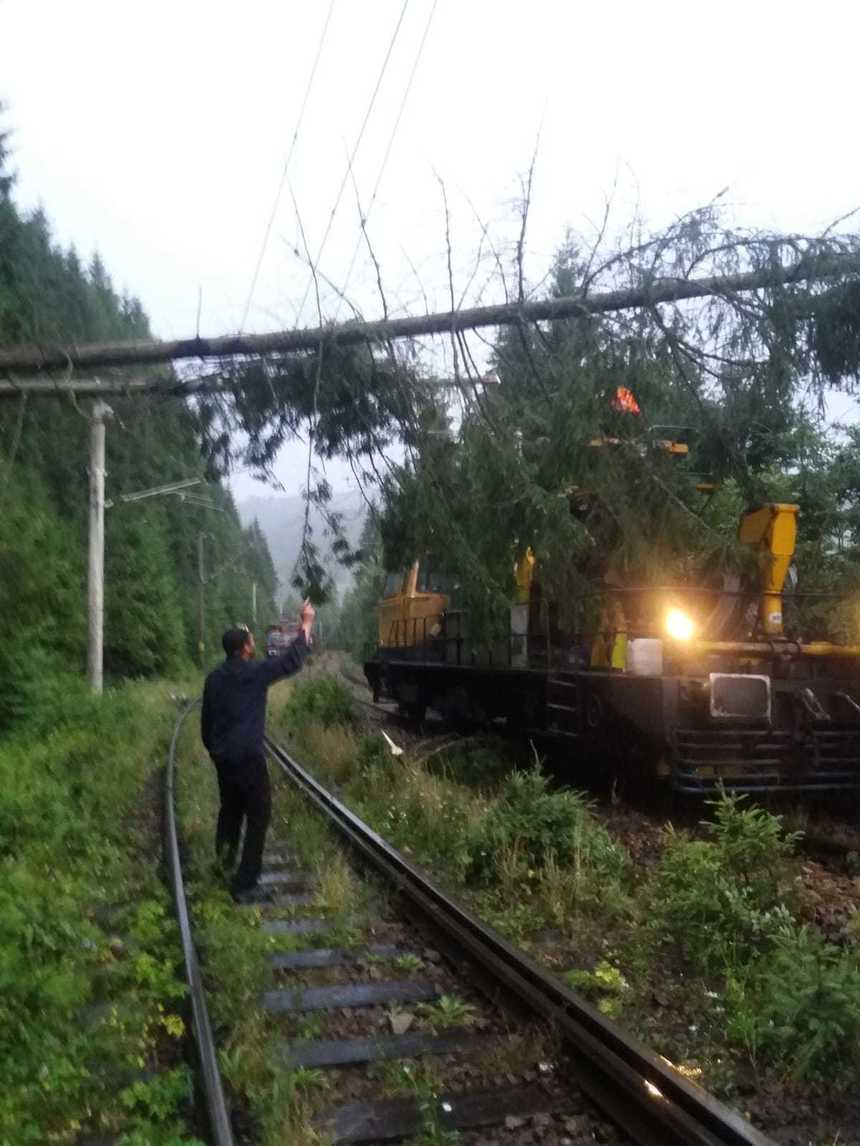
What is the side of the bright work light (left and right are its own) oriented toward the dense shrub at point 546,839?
front

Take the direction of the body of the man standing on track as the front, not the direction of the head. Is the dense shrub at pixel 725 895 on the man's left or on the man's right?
on the man's right

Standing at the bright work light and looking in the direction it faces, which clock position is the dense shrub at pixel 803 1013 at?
The dense shrub is roughly at 12 o'clock from the bright work light.

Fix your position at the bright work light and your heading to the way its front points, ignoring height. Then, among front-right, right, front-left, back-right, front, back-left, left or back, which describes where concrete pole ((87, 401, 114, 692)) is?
back-right

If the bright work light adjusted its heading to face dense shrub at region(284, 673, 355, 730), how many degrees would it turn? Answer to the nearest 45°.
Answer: approximately 135° to its right

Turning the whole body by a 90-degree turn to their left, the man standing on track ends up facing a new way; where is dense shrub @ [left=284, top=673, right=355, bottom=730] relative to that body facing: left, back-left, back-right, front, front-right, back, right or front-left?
front-right

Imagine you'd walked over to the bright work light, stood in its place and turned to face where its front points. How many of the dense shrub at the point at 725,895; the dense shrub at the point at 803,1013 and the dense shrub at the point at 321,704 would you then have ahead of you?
2

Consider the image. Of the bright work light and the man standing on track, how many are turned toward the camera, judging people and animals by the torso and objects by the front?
1

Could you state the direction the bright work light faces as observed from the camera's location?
facing the viewer

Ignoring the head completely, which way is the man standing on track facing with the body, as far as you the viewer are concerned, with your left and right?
facing away from the viewer and to the right of the viewer

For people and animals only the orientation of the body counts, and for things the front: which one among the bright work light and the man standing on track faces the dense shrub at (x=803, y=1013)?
the bright work light

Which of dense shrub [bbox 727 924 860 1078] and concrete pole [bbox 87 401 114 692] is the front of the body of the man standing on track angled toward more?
the concrete pole

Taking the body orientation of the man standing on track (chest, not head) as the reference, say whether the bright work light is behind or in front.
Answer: in front
